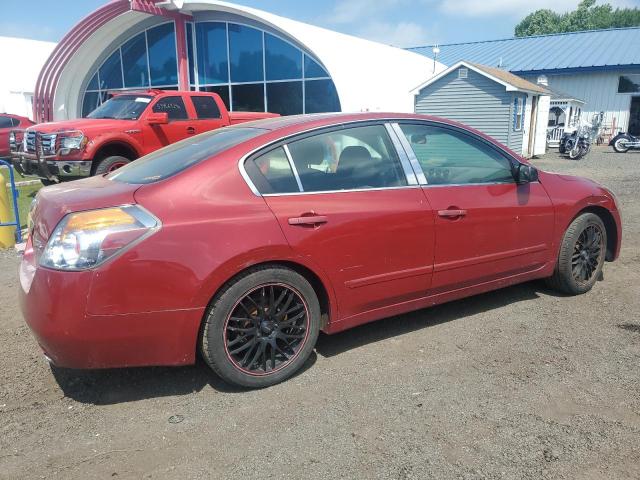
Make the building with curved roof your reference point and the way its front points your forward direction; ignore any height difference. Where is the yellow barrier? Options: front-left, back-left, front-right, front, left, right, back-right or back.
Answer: front-left

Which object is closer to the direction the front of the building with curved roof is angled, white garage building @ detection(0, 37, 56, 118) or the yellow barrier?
the yellow barrier

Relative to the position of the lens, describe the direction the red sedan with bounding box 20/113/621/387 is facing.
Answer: facing away from the viewer and to the right of the viewer

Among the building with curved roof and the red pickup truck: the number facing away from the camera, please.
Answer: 0

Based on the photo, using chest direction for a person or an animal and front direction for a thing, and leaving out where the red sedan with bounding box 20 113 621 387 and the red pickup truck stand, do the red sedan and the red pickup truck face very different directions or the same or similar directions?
very different directions

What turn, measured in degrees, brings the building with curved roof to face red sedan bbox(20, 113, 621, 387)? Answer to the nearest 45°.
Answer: approximately 45° to its left

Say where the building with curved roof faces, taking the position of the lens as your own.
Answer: facing the viewer and to the left of the viewer

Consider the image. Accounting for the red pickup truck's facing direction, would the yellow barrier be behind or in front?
in front

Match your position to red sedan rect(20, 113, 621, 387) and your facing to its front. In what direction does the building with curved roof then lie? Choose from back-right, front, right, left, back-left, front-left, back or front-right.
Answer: front-left

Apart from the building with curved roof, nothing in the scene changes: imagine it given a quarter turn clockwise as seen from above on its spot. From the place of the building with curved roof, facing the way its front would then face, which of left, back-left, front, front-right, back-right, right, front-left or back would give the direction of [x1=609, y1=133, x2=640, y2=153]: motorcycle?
back-right

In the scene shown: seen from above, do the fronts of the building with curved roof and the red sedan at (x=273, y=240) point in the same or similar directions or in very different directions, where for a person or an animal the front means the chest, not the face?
very different directions

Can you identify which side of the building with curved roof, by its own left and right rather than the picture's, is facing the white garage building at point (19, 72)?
right
